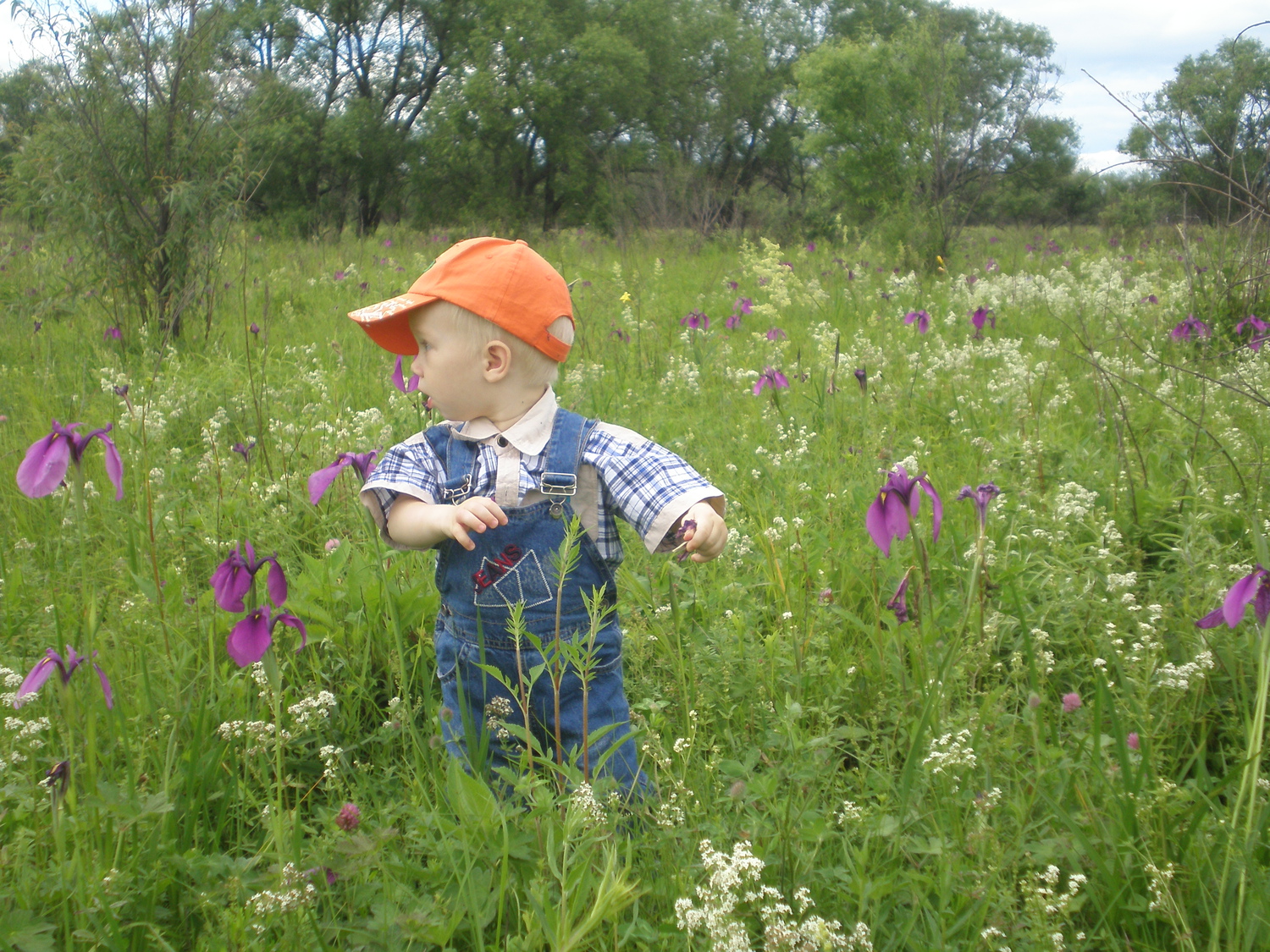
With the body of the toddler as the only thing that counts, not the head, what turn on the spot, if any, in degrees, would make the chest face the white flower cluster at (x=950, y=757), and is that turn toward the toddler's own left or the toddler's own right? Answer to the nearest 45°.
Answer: approximately 45° to the toddler's own left

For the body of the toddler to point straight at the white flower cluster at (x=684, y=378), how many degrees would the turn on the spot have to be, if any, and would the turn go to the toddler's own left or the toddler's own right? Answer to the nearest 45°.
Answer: approximately 180°

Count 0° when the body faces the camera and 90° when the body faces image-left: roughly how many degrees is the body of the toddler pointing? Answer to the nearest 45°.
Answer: approximately 0°

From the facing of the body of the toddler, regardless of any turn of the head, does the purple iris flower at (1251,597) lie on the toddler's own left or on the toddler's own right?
on the toddler's own left

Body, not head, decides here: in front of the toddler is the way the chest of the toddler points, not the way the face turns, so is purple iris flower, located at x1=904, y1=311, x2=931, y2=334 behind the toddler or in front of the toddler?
behind

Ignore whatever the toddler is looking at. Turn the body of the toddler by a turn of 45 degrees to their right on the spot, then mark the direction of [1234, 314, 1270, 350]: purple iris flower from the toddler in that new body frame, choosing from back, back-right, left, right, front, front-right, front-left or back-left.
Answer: back

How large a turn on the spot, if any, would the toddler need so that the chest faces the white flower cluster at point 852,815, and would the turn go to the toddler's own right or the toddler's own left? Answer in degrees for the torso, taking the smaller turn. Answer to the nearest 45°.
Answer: approximately 45° to the toddler's own left

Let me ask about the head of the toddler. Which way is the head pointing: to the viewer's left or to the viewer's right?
to the viewer's left
